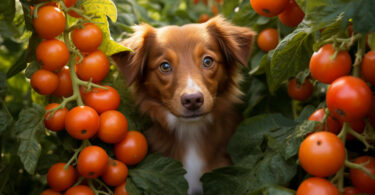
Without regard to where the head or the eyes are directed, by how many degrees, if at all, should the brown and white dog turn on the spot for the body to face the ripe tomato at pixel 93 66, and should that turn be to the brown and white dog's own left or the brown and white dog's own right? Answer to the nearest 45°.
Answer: approximately 45° to the brown and white dog's own right

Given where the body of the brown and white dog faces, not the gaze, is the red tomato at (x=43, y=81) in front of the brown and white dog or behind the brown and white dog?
in front

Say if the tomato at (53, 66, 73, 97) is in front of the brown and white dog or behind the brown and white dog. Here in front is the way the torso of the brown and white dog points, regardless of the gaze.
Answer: in front

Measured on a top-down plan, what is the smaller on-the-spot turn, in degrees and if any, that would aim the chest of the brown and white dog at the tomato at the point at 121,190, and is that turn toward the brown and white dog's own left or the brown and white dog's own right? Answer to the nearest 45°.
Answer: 0° — it already faces it

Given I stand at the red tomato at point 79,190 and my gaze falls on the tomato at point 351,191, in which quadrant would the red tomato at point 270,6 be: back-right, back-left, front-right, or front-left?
front-left

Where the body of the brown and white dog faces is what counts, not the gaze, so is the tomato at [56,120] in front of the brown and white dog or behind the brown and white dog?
in front

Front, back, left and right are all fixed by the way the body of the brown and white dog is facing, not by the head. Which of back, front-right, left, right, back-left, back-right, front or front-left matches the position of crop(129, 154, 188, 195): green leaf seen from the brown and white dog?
front

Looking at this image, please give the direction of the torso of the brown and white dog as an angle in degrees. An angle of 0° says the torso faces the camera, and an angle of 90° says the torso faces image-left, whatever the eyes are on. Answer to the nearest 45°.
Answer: approximately 0°
